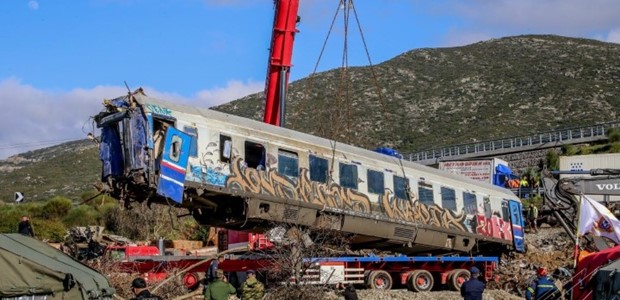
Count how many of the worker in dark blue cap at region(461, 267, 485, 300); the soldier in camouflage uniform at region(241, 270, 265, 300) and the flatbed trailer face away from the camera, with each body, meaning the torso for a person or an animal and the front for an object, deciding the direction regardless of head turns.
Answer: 2

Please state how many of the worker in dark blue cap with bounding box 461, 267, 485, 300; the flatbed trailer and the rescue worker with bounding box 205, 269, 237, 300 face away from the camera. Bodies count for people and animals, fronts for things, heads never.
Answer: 2

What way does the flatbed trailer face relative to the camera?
to the viewer's left

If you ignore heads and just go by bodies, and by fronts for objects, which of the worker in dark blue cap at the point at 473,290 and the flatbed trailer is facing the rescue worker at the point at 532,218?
the worker in dark blue cap

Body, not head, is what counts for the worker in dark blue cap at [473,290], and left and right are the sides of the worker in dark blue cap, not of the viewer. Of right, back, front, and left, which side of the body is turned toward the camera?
back

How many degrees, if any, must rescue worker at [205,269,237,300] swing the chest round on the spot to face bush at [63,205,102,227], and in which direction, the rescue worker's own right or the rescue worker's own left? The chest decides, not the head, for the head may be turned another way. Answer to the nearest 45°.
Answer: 0° — they already face it

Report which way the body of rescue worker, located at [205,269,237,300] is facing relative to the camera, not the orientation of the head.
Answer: away from the camera

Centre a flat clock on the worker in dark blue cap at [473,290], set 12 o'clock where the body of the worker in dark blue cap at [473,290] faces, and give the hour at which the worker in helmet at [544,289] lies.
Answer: the worker in helmet at [544,289] is roughly at 2 o'clock from the worker in dark blue cap at [473,290].

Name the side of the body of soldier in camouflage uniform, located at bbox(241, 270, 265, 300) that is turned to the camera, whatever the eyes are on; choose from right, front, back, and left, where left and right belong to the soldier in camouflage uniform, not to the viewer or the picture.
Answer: back
